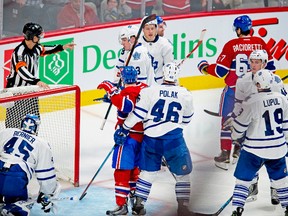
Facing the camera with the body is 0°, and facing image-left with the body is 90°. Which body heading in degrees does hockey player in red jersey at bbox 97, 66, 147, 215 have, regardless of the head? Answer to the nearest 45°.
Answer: approximately 135°

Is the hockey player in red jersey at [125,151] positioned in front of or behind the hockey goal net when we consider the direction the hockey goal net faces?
in front

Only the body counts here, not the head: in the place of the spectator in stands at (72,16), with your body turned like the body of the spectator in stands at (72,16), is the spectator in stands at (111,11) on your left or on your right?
on your left

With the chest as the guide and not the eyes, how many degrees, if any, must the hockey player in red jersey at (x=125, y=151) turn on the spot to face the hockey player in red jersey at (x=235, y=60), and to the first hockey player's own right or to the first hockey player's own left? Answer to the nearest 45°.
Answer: approximately 90° to the first hockey player's own right

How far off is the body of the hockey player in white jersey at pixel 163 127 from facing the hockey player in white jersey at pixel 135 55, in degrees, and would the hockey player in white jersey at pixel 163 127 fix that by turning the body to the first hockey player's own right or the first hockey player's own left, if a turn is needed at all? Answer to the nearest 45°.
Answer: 0° — they already face them

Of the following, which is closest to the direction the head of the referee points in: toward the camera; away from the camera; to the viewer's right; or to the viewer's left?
to the viewer's right

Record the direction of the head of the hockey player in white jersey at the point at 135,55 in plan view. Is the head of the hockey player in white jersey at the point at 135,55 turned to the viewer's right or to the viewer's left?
to the viewer's left

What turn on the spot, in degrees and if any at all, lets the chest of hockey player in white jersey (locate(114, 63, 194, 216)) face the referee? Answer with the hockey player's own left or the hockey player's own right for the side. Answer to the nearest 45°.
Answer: approximately 45° to the hockey player's own left

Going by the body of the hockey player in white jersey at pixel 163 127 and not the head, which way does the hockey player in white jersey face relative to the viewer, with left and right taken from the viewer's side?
facing away from the viewer

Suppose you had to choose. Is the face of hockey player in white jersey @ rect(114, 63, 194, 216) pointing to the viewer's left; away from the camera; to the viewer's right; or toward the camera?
away from the camera

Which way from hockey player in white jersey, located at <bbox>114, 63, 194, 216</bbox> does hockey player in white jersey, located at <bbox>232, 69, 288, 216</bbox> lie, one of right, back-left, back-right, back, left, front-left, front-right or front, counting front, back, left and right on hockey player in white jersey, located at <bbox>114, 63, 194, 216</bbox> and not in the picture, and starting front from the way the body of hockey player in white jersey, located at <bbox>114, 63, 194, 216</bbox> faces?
right

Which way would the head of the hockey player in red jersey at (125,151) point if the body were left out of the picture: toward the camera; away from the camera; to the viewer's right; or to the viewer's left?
away from the camera

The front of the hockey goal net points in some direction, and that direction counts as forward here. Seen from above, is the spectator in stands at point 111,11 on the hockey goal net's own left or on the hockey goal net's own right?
on the hockey goal net's own left

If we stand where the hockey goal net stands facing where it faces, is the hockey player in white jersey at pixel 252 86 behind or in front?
in front
